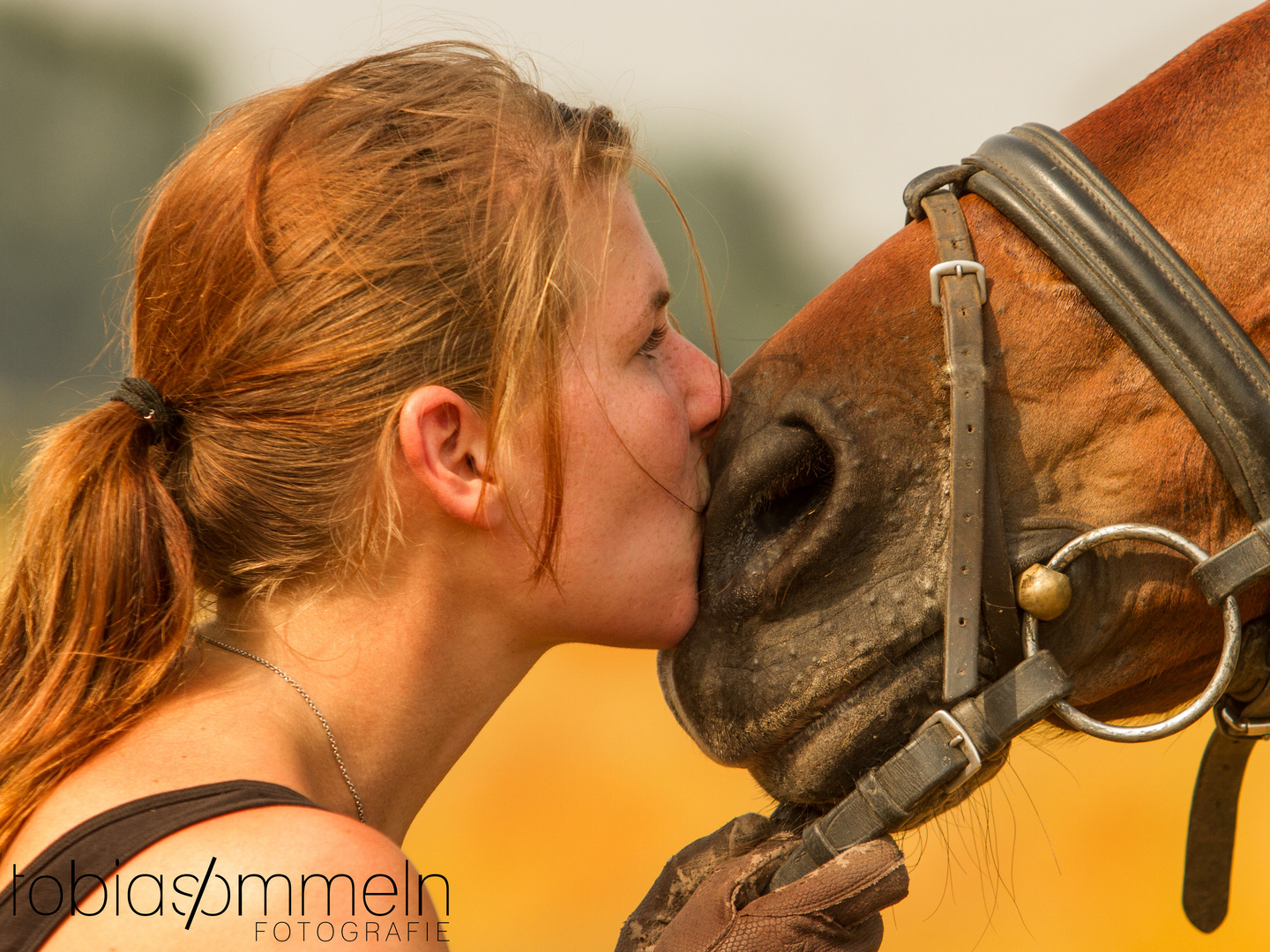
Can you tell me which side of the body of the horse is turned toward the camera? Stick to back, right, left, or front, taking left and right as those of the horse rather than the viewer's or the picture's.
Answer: left

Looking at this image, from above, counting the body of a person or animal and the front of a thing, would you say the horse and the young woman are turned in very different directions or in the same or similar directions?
very different directions

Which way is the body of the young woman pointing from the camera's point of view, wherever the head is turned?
to the viewer's right

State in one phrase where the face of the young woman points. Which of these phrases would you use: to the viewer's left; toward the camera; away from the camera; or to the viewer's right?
to the viewer's right

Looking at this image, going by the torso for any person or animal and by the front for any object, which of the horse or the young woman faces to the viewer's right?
the young woman
